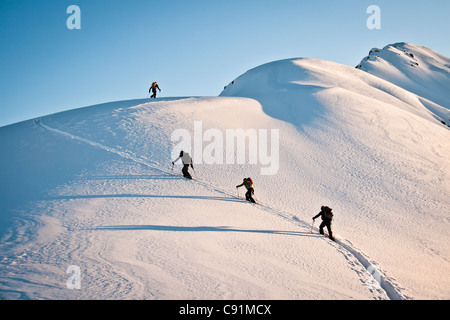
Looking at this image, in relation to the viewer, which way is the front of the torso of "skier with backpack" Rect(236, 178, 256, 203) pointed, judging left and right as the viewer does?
facing away from the viewer and to the left of the viewer
